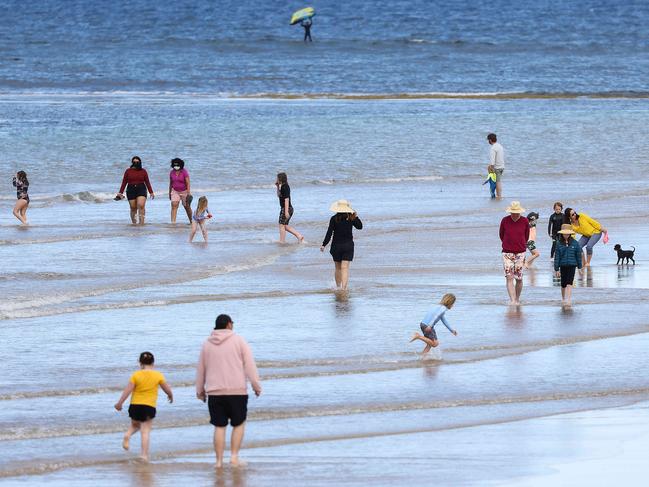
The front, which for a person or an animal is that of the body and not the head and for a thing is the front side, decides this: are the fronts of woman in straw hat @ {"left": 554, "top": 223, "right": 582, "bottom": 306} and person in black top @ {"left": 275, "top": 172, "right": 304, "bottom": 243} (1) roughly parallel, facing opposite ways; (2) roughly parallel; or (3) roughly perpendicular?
roughly perpendicular

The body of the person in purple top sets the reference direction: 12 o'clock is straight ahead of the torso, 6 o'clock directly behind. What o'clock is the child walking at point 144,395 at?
The child walking is roughly at 12 o'clock from the person in purple top.

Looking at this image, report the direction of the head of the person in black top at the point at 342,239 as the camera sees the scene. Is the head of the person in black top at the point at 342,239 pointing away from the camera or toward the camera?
away from the camera

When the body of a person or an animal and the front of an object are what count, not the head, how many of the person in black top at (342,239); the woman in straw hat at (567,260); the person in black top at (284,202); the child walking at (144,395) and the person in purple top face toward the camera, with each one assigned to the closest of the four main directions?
2

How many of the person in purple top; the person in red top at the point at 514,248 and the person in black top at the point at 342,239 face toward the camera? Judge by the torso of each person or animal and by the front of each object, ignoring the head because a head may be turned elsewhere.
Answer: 2

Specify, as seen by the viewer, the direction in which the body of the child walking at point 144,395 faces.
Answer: away from the camera

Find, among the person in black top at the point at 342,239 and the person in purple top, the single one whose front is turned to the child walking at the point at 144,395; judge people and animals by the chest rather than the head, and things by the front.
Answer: the person in purple top
